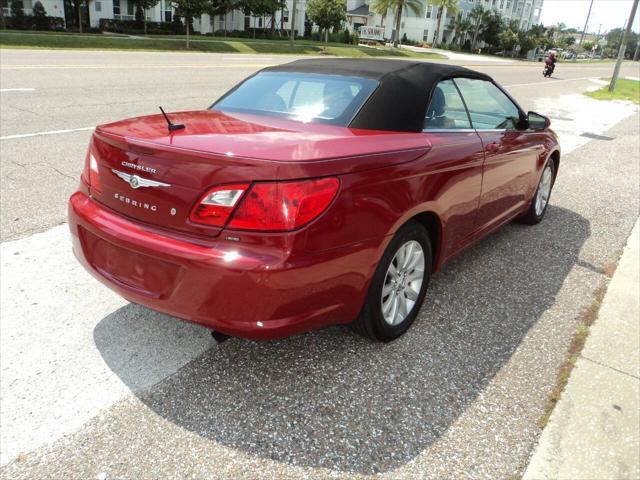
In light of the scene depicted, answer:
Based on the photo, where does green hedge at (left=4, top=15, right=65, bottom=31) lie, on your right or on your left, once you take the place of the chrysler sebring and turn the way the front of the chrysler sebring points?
on your left

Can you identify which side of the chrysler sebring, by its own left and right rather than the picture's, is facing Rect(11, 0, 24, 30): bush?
left

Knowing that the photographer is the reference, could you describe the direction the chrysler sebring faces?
facing away from the viewer and to the right of the viewer

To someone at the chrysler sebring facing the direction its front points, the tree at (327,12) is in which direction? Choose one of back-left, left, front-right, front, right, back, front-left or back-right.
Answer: front-left

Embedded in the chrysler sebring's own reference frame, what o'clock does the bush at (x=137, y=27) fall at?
The bush is roughly at 10 o'clock from the chrysler sebring.

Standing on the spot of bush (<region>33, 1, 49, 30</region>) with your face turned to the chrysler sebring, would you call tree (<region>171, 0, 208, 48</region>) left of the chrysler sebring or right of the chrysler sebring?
left

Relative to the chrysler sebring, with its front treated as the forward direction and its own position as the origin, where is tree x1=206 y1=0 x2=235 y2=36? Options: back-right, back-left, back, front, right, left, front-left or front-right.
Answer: front-left

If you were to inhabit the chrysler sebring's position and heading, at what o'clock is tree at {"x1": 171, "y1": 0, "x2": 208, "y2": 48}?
The tree is roughly at 10 o'clock from the chrysler sebring.

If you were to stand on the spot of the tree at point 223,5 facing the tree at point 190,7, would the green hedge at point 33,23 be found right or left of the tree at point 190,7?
right
